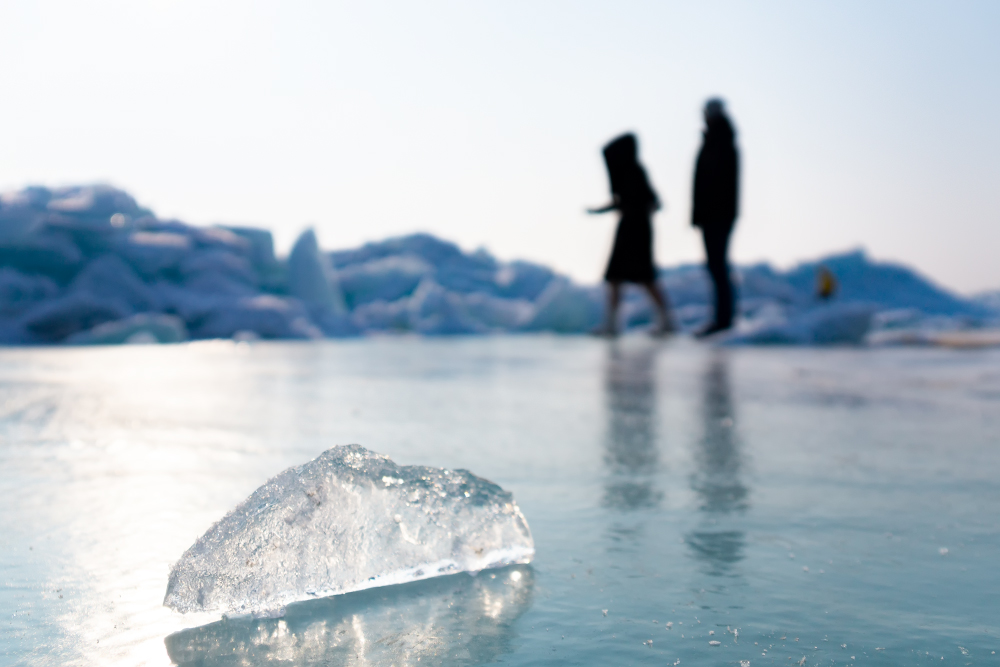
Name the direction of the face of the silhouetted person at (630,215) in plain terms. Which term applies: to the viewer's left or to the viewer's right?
to the viewer's left

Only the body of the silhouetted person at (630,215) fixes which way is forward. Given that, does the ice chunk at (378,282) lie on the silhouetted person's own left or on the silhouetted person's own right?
on the silhouetted person's own right

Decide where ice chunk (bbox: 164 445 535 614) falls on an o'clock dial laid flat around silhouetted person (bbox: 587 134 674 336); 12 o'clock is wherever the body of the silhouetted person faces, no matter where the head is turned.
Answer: The ice chunk is roughly at 9 o'clock from the silhouetted person.

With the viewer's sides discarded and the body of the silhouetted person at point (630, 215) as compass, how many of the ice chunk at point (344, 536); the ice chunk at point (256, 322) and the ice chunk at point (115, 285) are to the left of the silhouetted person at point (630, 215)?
1

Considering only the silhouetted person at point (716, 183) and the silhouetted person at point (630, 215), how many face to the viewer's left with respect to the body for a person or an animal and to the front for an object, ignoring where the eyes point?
2

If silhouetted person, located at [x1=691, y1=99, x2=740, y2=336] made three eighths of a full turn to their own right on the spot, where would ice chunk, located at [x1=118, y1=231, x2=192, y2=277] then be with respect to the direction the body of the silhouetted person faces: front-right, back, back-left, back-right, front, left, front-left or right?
left

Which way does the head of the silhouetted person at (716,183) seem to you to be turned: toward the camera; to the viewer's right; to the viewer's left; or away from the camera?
to the viewer's left

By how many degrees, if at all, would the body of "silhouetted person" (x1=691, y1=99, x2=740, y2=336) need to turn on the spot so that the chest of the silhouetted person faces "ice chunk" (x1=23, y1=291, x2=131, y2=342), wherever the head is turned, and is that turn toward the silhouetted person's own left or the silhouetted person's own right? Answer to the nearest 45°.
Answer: approximately 45° to the silhouetted person's own right

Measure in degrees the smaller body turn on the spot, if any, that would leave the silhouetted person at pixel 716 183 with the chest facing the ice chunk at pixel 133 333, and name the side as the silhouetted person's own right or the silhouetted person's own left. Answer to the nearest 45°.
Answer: approximately 45° to the silhouetted person's own right

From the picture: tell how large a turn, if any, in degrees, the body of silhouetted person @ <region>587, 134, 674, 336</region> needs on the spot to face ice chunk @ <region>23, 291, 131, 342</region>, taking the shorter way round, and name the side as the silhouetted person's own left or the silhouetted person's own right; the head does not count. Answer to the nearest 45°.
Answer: approximately 45° to the silhouetted person's own right

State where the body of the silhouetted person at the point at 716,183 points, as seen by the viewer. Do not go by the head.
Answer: to the viewer's left

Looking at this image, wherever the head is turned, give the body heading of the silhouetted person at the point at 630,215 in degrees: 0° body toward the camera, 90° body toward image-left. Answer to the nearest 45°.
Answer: approximately 90°
